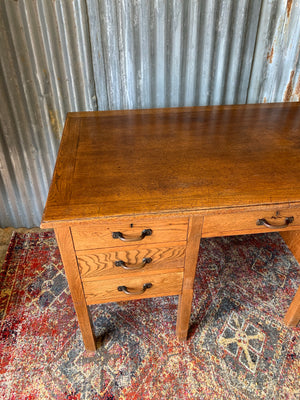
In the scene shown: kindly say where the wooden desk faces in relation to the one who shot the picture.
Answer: facing the viewer
